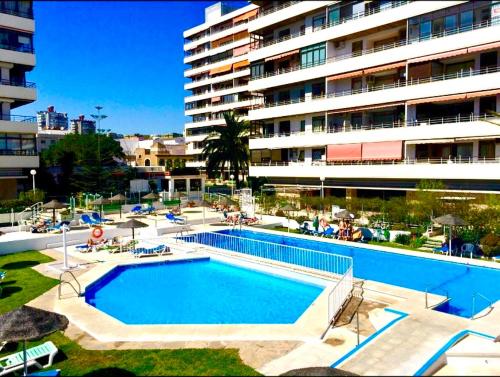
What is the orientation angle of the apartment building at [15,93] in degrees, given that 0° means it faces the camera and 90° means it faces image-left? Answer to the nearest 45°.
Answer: approximately 315°

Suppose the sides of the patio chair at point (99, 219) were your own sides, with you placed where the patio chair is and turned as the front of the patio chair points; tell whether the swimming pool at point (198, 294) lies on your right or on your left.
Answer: on your right

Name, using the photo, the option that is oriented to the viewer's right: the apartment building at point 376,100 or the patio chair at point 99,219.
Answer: the patio chair

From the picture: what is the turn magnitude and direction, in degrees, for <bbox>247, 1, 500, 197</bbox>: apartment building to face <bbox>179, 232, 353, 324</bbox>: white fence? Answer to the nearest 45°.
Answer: approximately 45° to its left

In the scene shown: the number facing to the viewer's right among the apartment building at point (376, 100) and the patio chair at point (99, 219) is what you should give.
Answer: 1

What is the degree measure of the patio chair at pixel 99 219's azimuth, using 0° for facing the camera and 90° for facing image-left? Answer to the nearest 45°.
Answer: approximately 270°

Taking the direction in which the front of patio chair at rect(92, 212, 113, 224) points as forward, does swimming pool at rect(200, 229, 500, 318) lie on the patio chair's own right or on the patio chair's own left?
on the patio chair's own right
